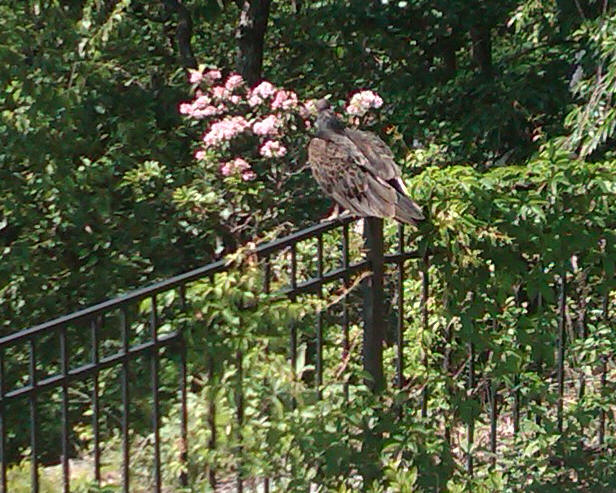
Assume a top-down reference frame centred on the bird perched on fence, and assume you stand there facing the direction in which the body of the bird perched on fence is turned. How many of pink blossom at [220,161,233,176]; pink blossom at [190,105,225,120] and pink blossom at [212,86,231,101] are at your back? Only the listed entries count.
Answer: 0

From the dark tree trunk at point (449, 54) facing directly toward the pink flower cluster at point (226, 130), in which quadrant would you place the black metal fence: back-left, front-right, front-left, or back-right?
front-left

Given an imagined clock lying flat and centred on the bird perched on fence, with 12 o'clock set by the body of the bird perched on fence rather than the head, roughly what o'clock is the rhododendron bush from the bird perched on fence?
The rhododendron bush is roughly at 1 o'clock from the bird perched on fence.

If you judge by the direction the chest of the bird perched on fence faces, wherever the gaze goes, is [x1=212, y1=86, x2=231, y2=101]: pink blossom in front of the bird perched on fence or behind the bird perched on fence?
in front

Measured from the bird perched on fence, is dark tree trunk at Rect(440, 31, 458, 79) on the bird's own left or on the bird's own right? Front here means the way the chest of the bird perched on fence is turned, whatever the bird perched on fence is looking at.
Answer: on the bird's own right

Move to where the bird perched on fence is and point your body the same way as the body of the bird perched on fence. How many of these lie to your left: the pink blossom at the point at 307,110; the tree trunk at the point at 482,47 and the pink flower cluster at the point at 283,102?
0

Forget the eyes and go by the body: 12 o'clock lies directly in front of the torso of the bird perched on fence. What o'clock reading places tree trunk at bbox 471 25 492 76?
The tree trunk is roughly at 2 o'clock from the bird perched on fence.

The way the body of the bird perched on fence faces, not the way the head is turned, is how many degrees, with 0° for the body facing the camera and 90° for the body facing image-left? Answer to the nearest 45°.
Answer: approximately 135°

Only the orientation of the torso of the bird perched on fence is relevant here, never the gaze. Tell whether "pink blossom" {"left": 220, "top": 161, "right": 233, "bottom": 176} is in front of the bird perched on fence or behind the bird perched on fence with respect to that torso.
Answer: in front
